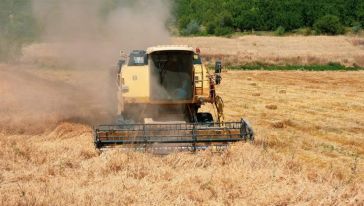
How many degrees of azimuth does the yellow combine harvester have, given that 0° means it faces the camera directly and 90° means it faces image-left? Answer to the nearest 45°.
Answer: approximately 0°
